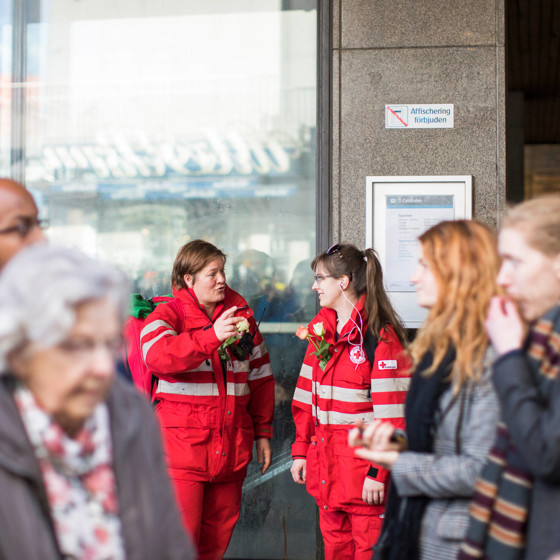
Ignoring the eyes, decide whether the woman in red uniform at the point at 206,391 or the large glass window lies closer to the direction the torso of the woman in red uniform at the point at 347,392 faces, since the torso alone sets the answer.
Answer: the woman in red uniform

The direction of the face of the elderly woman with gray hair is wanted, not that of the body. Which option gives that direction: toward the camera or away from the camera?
toward the camera

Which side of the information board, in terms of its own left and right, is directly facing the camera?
front

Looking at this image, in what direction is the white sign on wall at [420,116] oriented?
toward the camera

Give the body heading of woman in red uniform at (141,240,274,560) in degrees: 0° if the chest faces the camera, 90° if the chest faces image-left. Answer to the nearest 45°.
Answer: approximately 315°

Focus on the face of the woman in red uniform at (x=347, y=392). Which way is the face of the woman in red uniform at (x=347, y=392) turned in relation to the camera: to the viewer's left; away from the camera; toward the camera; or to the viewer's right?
to the viewer's left

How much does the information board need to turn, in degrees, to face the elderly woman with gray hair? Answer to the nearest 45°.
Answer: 0° — it already faces them

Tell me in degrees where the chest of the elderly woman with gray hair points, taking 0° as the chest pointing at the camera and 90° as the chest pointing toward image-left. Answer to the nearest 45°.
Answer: approximately 315°

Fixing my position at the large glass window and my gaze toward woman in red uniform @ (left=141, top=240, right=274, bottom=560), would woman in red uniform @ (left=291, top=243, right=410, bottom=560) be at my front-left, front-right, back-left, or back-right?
front-left

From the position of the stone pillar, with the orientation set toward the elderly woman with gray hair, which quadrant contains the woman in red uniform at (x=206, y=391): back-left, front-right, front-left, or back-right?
front-right

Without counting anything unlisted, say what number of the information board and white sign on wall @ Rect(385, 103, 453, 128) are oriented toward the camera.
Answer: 2

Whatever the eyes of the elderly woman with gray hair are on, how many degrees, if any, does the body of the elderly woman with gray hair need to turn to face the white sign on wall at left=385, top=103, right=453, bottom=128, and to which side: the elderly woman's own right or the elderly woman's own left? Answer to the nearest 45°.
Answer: approximately 90° to the elderly woman's own left

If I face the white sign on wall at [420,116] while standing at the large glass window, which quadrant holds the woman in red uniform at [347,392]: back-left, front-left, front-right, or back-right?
front-right

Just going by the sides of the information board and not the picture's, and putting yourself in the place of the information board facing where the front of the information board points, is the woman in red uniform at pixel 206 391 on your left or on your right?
on your right

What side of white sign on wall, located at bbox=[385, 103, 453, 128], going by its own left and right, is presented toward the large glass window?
right

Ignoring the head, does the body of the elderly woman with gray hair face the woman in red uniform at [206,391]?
no

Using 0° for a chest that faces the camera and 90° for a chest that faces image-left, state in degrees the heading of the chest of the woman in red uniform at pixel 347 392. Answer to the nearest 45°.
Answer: approximately 45°
